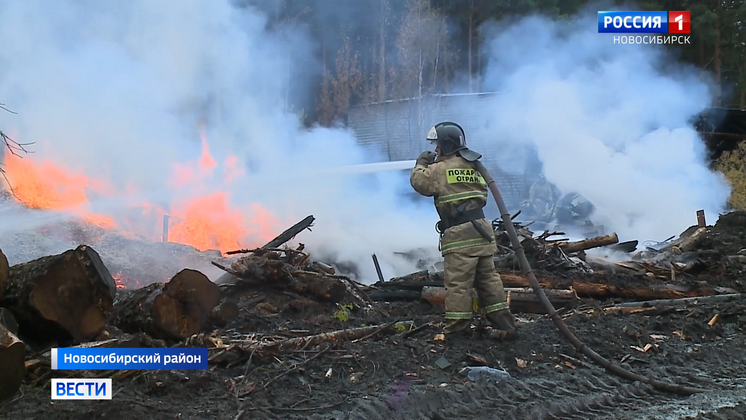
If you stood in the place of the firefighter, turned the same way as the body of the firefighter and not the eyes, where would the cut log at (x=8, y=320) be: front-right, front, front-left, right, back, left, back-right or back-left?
left

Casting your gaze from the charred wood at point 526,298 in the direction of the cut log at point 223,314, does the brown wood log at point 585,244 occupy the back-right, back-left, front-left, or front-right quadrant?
back-right

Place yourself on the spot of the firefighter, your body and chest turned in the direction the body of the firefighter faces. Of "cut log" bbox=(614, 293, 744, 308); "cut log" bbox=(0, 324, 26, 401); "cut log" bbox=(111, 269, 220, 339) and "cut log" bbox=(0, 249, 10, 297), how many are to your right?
1

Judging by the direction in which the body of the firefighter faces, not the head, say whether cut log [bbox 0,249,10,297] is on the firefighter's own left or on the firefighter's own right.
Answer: on the firefighter's own left

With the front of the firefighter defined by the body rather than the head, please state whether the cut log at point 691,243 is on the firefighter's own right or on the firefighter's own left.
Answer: on the firefighter's own right

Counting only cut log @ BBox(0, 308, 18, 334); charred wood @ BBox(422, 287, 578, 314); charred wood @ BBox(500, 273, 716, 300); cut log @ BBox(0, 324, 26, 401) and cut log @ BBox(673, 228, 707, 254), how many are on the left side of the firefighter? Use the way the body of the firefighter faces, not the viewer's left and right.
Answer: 2

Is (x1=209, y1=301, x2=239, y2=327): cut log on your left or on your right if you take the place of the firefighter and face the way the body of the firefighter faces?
on your left

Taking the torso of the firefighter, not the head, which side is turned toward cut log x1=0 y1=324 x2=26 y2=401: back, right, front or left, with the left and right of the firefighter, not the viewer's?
left

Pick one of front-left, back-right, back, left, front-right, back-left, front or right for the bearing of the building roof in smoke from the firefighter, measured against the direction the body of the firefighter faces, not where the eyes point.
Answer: front-right

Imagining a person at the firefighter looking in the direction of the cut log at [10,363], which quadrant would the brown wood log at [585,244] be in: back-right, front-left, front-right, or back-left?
back-right

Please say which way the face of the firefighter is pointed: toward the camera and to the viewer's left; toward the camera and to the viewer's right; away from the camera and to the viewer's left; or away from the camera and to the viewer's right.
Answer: away from the camera and to the viewer's left

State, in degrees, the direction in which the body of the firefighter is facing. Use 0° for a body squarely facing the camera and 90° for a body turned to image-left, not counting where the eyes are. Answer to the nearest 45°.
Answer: approximately 135°
